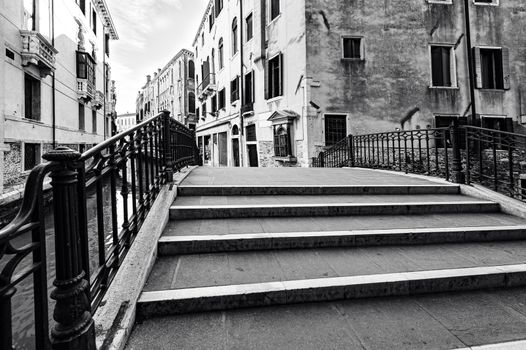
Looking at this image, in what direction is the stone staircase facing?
toward the camera

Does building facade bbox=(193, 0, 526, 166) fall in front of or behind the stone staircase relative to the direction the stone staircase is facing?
behind

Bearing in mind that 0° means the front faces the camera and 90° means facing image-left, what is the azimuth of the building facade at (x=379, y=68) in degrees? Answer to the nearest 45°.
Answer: approximately 45°

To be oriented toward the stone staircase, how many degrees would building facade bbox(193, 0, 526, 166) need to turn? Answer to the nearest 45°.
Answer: approximately 45° to its left

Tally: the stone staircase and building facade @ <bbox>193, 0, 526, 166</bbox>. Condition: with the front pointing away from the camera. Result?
0
